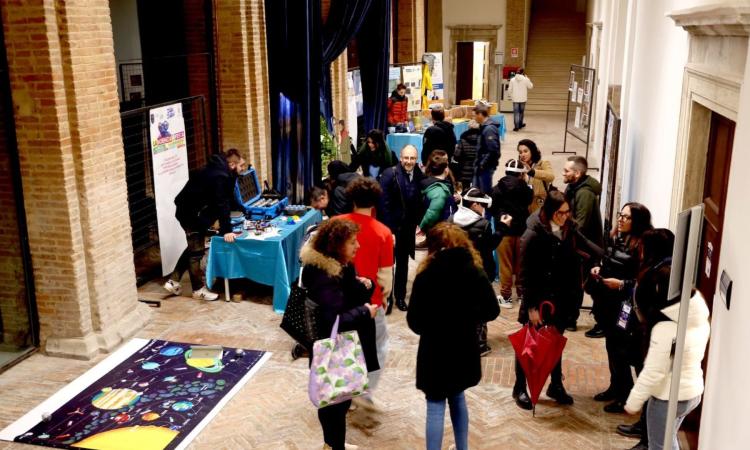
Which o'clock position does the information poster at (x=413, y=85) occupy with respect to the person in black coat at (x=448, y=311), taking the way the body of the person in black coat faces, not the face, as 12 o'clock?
The information poster is roughly at 12 o'clock from the person in black coat.

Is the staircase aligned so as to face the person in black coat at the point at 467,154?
yes

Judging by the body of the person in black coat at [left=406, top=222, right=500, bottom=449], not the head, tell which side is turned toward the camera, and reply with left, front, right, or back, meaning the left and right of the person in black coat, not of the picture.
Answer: back

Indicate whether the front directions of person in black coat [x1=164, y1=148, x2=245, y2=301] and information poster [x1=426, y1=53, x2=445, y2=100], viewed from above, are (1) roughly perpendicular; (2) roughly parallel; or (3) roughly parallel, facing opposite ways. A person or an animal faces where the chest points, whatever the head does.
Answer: roughly perpendicular

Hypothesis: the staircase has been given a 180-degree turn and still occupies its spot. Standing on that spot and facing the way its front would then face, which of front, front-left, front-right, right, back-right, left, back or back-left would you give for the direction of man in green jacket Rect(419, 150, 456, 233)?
back

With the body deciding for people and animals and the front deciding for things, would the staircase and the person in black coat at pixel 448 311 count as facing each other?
yes

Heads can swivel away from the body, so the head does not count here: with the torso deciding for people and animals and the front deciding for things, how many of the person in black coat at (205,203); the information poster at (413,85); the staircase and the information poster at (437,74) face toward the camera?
3

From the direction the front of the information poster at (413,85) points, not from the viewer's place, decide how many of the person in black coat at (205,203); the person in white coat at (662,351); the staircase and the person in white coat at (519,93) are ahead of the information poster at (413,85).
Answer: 2

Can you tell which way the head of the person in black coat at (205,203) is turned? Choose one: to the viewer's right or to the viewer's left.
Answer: to the viewer's right

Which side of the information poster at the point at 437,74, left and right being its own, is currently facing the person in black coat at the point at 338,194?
front

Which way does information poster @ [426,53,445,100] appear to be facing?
toward the camera

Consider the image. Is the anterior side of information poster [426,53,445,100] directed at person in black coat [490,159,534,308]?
yes

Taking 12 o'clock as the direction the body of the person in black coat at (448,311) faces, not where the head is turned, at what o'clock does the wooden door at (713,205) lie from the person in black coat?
The wooden door is roughly at 2 o'clock from the person in black coat.

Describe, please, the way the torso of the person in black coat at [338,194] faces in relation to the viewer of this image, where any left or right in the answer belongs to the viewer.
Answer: facing to the left of the viewer
